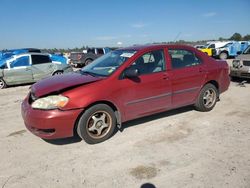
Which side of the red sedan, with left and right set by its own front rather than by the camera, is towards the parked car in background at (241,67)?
back

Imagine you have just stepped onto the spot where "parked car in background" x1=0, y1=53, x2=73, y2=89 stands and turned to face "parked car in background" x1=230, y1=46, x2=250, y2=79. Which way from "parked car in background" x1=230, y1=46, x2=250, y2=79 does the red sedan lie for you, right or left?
right

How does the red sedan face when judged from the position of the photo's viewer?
facing the viewer and to the left of the viewer

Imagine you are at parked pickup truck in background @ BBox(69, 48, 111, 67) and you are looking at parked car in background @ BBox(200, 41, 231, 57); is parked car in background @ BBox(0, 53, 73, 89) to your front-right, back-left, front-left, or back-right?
back-right

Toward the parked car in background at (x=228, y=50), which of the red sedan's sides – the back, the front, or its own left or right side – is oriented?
back

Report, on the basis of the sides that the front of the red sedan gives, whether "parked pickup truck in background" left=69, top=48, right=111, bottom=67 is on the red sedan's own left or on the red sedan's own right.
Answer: on the red sedan's own right

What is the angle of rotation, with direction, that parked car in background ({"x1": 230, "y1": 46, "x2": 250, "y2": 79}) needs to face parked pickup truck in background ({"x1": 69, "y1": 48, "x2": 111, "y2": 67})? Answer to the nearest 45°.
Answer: approximately 90° to its right

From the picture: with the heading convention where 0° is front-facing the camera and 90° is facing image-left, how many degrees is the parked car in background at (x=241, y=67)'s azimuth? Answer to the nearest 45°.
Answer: approximately 45°

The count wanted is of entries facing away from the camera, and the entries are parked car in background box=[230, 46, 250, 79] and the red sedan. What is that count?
0

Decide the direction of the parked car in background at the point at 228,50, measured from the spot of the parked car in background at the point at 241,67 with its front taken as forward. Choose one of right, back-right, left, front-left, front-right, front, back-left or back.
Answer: back-right
